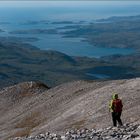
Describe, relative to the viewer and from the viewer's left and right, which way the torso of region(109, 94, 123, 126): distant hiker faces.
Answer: facing away from the viewer and to the left of the viewer
